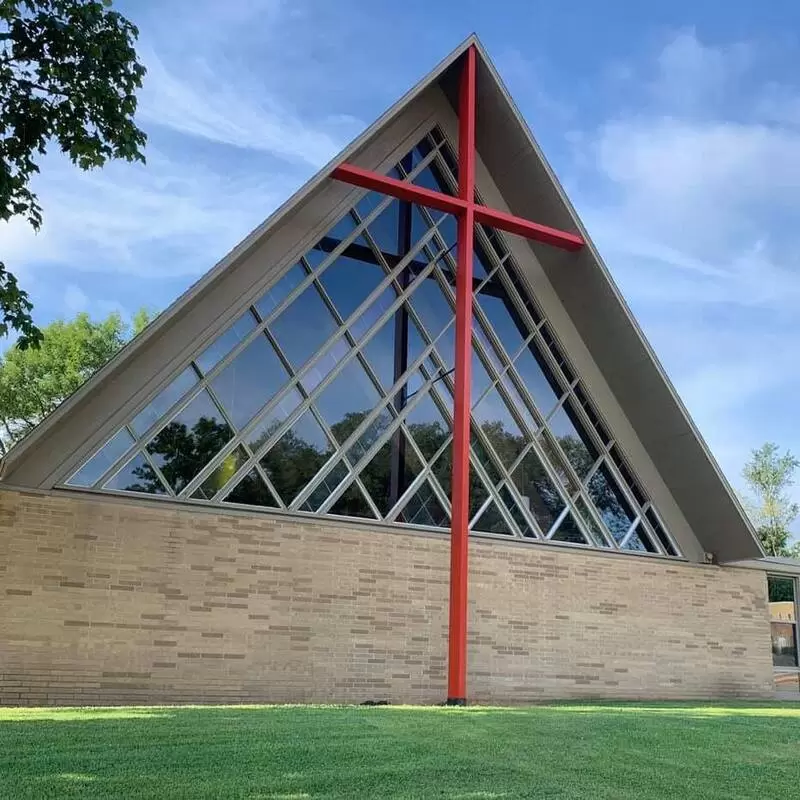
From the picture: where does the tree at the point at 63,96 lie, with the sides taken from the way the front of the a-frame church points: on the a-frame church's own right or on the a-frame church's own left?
on the a-frame church's own right

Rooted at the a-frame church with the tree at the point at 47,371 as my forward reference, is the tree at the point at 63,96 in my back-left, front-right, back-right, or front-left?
back-left

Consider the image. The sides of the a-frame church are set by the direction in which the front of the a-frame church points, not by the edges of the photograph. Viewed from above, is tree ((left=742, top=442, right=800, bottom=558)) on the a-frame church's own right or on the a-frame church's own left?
on the a-frame church's own left

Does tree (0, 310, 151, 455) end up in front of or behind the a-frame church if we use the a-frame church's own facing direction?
behind

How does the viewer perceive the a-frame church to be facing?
facing the viewer and to the right of the viewer
